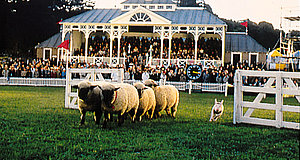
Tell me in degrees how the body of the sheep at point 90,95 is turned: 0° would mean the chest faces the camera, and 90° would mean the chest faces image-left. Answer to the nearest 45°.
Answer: approximately 45°

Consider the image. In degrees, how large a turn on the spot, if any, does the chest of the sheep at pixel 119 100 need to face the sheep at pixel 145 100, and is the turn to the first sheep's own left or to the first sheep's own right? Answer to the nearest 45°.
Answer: approximately 180°

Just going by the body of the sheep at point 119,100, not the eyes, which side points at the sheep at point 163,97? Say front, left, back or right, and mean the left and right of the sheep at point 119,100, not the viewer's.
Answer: back

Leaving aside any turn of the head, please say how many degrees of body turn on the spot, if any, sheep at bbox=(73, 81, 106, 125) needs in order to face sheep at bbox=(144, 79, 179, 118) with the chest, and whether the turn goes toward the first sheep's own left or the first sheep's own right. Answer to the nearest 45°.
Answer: approximately 180°

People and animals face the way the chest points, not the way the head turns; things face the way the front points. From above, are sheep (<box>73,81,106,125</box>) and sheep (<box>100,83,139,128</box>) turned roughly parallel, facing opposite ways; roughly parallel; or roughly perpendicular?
roughly parallel

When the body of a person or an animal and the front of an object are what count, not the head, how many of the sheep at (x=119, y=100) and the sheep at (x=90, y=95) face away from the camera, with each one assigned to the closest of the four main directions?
0

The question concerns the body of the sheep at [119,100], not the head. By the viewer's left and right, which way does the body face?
facing the viewer and to the left of the viewer
